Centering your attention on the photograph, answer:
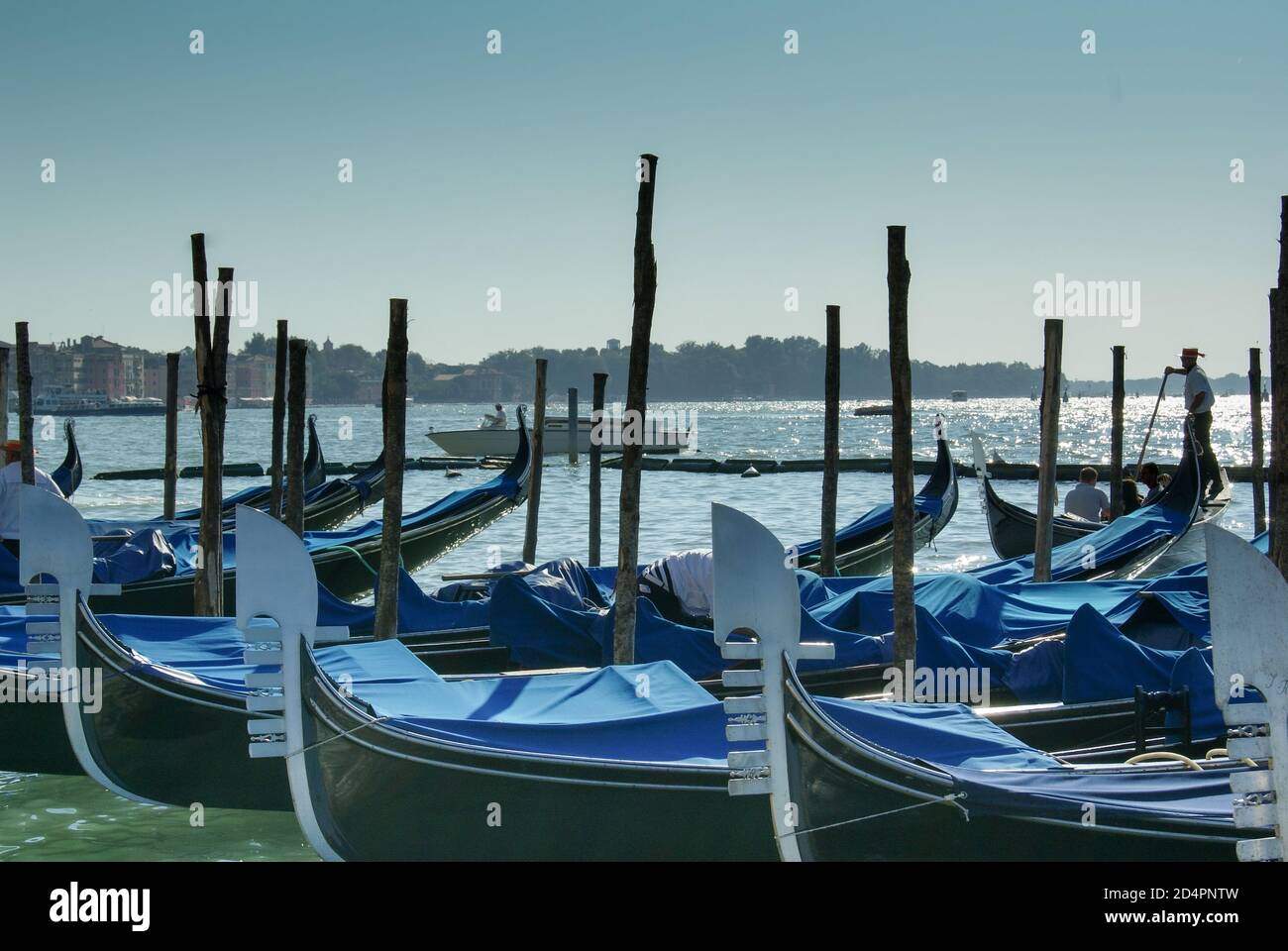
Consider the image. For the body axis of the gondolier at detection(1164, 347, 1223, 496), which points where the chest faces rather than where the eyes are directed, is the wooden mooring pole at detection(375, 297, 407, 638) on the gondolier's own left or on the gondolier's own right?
on the gondolier's own left

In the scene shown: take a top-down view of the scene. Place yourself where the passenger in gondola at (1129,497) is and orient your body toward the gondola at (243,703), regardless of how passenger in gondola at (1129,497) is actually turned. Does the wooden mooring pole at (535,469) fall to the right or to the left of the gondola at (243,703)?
right

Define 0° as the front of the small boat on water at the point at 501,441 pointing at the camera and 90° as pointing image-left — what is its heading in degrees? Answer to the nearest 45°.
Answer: approximately 90°

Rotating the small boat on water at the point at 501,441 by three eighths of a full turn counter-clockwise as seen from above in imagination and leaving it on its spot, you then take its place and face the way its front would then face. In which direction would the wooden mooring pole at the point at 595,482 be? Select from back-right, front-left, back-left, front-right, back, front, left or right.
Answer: front-right

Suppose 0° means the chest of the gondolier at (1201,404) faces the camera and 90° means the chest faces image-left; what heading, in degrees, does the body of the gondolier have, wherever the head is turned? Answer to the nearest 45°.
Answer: approximately 90°

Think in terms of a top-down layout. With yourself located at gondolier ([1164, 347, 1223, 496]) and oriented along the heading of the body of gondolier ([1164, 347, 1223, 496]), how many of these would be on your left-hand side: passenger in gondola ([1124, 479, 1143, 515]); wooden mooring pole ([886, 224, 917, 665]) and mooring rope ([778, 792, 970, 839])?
2
